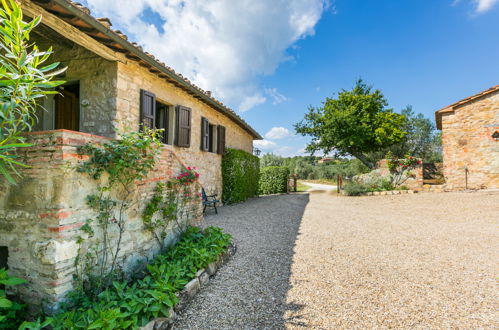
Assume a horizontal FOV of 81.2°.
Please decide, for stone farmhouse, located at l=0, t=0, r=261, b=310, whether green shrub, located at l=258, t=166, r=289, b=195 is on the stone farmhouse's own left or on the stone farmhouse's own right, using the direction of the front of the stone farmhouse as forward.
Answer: on the stone farmhouse's own left

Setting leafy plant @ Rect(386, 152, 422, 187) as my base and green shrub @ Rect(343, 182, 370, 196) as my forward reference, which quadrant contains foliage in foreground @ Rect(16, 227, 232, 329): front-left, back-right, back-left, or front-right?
front-left

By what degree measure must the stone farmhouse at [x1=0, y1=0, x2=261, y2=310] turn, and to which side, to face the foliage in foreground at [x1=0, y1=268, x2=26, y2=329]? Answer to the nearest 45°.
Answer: approximately 45° to its right

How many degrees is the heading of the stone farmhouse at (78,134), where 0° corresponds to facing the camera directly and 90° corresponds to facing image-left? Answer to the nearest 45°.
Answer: approximately 315°

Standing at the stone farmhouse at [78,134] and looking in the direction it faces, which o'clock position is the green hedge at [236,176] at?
The green hedge is roughly at 9 o'clock from the stone farmhouse.

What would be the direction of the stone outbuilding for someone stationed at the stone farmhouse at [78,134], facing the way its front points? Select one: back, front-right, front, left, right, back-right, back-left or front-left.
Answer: front-left

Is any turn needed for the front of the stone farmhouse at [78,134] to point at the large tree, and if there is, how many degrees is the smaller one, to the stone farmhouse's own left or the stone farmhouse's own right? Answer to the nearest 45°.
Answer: approximately 90° to the stone farmhouse's own left

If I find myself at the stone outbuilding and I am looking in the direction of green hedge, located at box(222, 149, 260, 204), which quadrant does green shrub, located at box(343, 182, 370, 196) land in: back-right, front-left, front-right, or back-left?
front-right

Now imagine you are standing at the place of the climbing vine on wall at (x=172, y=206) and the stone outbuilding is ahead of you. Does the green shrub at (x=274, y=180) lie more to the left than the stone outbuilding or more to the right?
left
